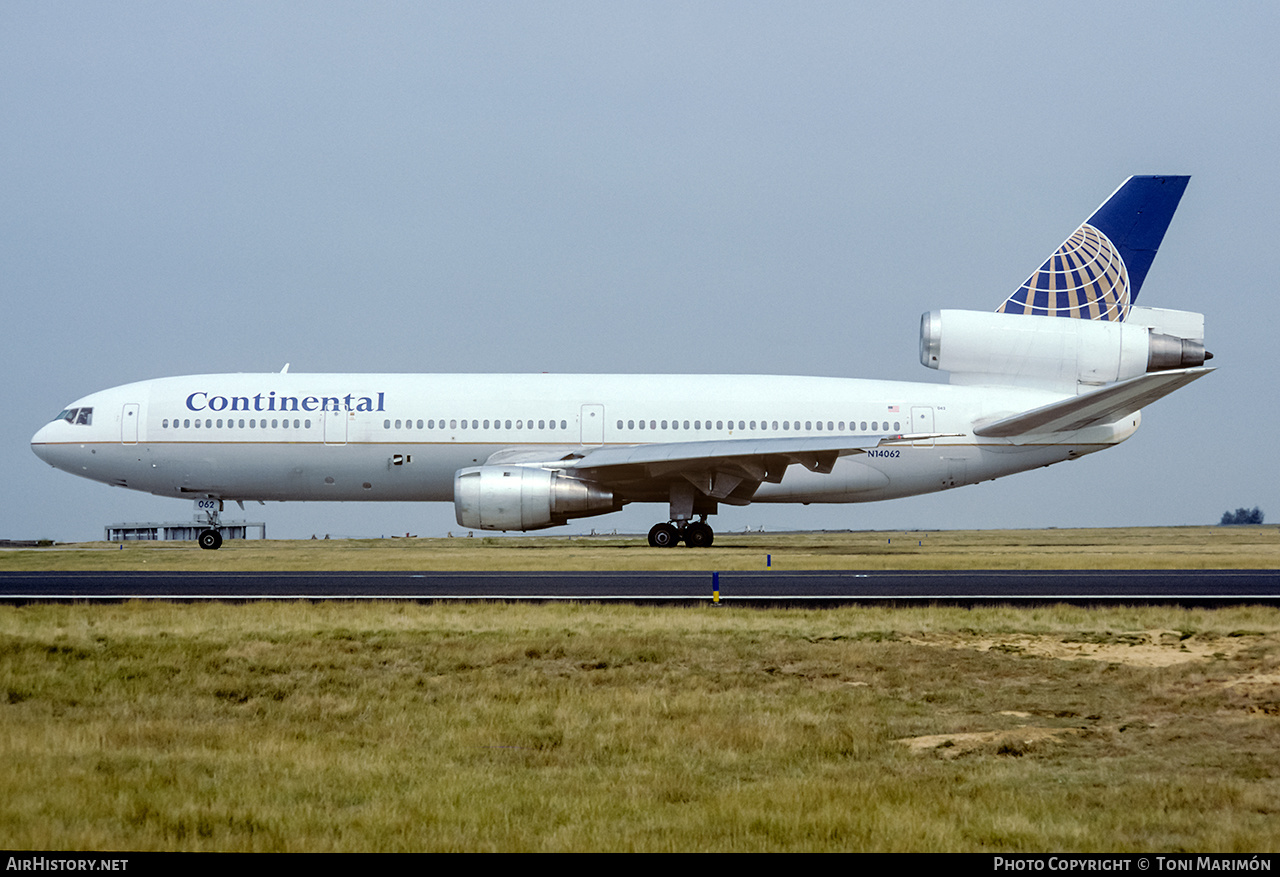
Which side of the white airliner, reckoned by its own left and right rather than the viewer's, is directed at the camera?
left
